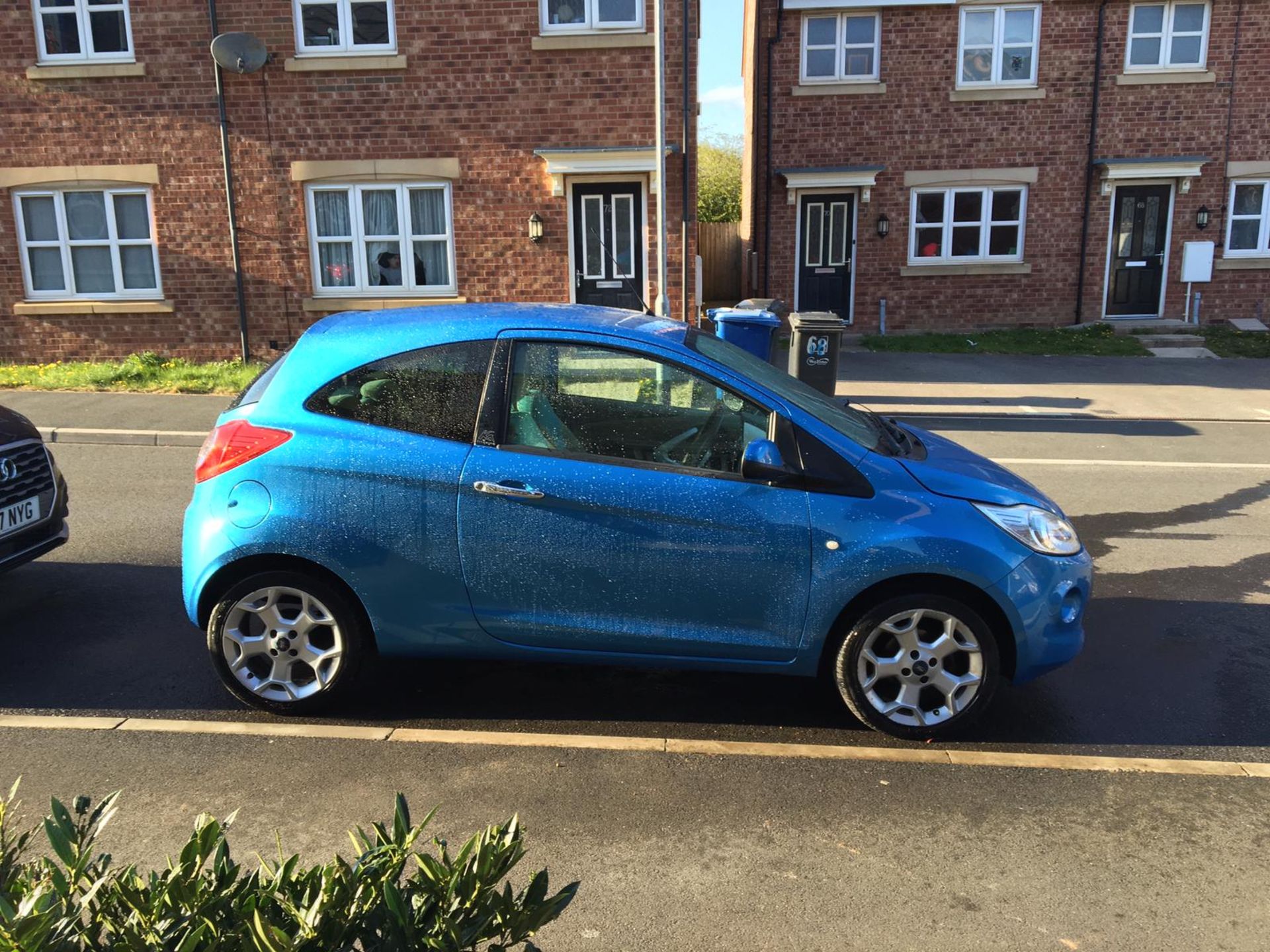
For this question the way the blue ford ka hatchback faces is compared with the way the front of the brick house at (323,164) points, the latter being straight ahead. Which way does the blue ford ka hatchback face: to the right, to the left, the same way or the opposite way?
to the left

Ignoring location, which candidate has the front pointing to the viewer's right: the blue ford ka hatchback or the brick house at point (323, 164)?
the blue ford ka hatchback

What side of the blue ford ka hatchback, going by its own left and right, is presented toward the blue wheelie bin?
left

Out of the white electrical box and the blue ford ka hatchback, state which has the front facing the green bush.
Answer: the white electrical box

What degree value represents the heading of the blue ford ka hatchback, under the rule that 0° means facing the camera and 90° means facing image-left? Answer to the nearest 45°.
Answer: approximately 270°

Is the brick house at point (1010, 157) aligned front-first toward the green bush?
yes

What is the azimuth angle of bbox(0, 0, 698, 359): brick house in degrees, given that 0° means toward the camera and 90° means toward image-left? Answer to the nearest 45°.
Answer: approximately 0°

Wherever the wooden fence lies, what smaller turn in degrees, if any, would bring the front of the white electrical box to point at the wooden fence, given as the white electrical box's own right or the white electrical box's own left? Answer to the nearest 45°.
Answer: approximately 90° to the white electrical box's own right
